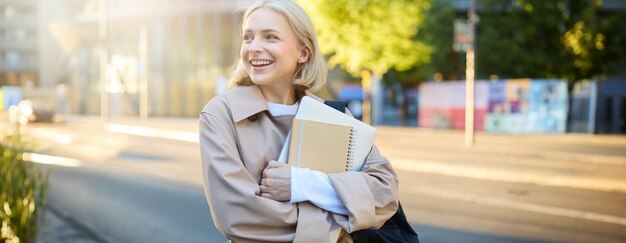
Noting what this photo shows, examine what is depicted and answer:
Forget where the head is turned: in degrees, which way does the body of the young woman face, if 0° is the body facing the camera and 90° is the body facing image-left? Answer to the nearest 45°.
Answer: approximately 0°

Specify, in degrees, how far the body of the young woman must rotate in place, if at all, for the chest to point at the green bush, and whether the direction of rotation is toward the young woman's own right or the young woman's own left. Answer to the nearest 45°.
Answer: approximately 135° to the young woman's own right

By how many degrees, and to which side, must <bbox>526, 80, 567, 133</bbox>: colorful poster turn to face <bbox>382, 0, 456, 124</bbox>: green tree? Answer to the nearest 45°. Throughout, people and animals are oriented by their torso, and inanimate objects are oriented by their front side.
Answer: approximately 135° to its right

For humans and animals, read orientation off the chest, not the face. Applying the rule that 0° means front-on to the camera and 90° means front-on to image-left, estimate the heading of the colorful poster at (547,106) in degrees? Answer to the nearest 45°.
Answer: approximately 0°

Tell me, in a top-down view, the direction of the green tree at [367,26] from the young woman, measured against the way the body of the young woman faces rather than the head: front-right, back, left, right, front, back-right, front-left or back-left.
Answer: back

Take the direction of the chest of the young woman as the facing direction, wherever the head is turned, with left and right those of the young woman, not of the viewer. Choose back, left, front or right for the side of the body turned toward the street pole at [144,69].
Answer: back

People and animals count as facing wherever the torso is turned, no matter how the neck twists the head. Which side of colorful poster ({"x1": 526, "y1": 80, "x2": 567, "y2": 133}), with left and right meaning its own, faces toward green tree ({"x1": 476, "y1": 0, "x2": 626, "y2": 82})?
back

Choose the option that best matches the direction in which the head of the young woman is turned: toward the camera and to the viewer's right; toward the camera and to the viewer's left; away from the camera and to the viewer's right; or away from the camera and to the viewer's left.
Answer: toward the camera and to the viewer's left

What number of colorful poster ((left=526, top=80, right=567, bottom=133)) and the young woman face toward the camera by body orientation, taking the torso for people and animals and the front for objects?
2

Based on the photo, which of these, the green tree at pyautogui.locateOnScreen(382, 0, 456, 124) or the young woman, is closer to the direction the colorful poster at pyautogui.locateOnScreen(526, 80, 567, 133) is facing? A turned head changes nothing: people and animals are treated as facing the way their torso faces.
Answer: the young woman
